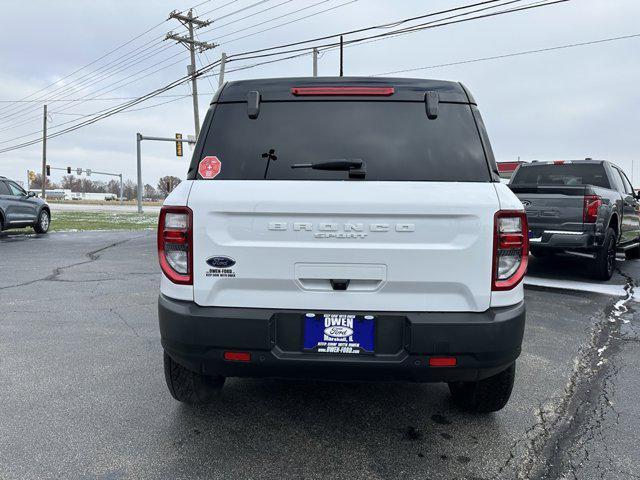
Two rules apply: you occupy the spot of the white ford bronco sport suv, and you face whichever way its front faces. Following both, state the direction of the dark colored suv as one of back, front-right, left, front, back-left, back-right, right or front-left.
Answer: front-left

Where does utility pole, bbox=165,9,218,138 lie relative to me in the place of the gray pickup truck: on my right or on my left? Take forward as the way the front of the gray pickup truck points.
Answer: on my left

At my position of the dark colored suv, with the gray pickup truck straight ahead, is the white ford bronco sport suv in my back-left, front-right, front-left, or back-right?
front-right

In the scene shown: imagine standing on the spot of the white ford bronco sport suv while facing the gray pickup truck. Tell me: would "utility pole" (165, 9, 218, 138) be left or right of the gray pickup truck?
left

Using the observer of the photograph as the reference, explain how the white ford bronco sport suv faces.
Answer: facing away from the viewer

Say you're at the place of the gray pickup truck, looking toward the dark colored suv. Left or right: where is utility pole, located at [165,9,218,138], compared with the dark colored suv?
right

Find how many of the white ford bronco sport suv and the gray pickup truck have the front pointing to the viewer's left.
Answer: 0

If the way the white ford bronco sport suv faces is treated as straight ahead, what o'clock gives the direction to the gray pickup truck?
The gray pickup truck is roughly at 1 o'clock from the white ford bronco sport suv.

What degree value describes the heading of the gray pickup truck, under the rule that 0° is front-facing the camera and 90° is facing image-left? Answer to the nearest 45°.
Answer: approximately 225°

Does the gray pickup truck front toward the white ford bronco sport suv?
no

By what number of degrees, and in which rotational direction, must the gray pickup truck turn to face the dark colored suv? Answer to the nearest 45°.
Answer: approximately 135° to its left

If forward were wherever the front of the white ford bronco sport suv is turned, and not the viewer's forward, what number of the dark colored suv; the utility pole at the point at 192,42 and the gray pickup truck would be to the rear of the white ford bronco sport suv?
0
